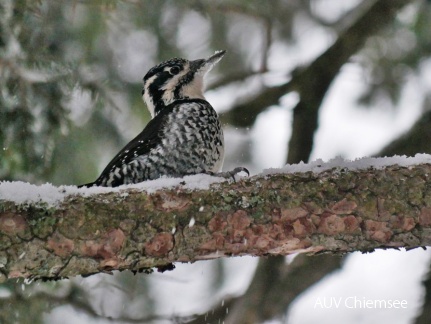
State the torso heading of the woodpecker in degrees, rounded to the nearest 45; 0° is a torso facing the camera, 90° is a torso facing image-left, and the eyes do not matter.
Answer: approximately 270°
